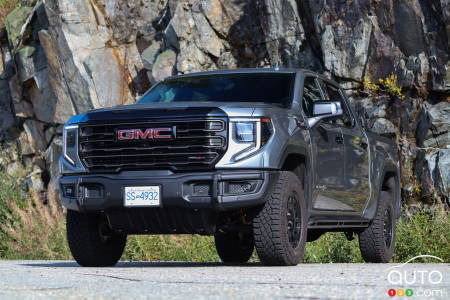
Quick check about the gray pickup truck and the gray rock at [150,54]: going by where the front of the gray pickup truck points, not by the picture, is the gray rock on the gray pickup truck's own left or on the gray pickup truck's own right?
on the gray pickup truck's own right

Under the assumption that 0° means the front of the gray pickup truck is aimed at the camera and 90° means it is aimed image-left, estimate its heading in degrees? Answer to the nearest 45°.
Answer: approximately 45°

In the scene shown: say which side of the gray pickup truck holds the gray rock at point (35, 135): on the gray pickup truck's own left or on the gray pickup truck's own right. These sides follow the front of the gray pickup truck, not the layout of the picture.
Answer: on the gray pickup truck's own right

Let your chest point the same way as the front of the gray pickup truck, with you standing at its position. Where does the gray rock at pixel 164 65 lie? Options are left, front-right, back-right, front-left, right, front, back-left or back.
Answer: back-right

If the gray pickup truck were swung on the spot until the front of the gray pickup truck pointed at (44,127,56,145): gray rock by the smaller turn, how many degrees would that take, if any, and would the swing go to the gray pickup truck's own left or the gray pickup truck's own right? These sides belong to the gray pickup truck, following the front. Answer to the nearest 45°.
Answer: approximately 135° to the gray pickup truck's own right

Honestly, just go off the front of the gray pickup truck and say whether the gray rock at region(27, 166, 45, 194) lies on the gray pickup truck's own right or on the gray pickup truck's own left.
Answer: on the gray pickup truck's own right

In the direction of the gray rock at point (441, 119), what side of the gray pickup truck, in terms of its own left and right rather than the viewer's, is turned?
back

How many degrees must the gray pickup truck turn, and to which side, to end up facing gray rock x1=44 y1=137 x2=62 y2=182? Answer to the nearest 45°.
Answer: approximately 135° to its right
